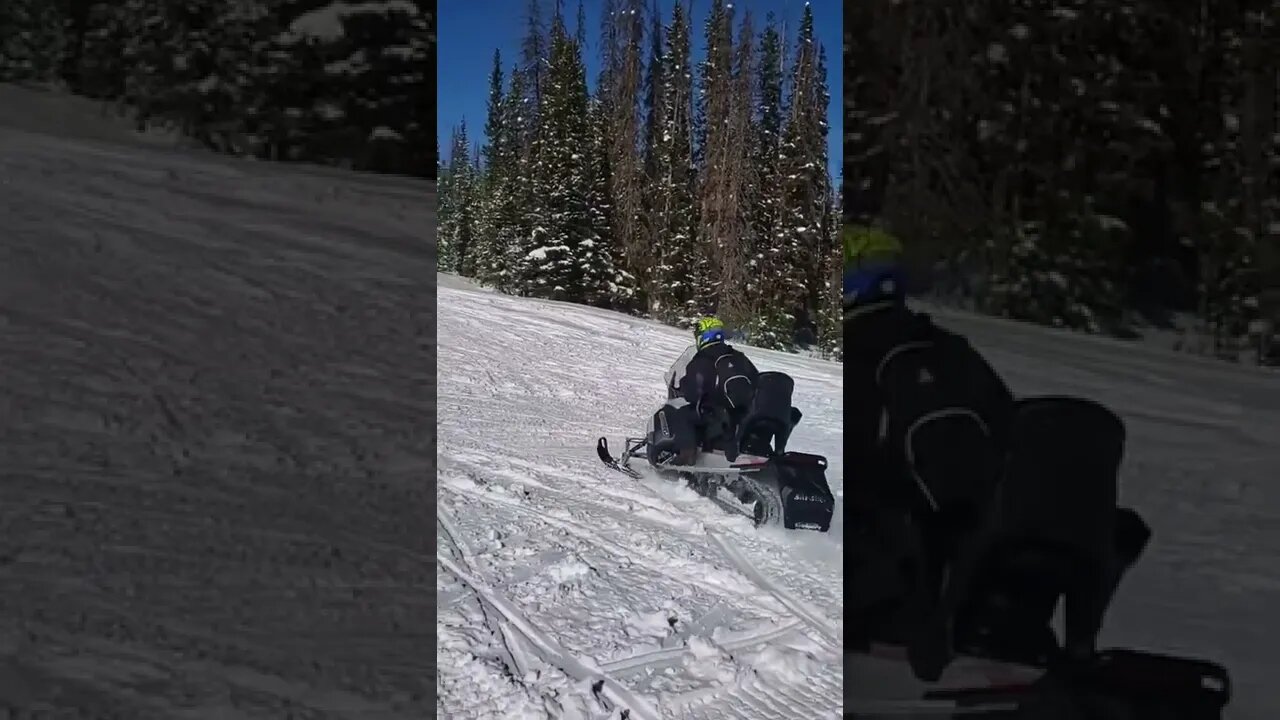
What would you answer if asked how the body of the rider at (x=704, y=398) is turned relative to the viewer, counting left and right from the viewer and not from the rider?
facing away from the viewer and to the left of the viewer

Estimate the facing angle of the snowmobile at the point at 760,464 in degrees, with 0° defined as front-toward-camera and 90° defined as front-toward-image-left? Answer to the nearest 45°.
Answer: approximately 135°

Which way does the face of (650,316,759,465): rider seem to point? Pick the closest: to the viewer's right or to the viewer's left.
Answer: to the viewer's left
